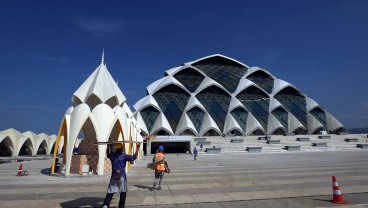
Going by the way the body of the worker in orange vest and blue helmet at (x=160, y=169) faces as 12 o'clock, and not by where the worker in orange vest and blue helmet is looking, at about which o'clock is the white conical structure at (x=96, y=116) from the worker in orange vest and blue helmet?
The white conical structure is roughly at 11 o'clock from the worker in orange vest and blue helmet.

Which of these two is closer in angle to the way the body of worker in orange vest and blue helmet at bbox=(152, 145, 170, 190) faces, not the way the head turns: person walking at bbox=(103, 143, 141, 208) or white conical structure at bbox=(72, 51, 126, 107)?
the white conical structure

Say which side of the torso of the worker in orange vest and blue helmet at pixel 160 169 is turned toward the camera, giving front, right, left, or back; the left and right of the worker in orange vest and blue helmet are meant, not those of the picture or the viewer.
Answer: back

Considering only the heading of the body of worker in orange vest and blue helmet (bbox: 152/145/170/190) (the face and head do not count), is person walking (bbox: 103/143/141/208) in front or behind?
behind

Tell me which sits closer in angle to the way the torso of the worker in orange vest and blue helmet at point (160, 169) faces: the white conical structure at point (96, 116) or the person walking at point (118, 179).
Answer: the white conical structure
